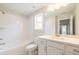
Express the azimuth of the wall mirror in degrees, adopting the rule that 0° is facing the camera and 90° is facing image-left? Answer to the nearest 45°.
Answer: approximately 45°

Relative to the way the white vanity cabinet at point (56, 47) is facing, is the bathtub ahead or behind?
ahead

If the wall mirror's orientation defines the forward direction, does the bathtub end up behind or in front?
in front

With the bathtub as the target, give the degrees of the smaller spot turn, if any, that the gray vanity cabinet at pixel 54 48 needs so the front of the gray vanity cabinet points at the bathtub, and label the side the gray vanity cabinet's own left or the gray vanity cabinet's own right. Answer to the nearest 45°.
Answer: approximately 45° to the gray vanity cabinet's own right

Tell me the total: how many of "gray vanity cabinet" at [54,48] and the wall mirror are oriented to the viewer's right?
0

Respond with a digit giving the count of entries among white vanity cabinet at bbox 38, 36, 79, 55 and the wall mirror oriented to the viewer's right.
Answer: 0

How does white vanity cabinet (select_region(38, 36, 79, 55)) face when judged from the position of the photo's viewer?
facing the viewer and to the left of the viewer
